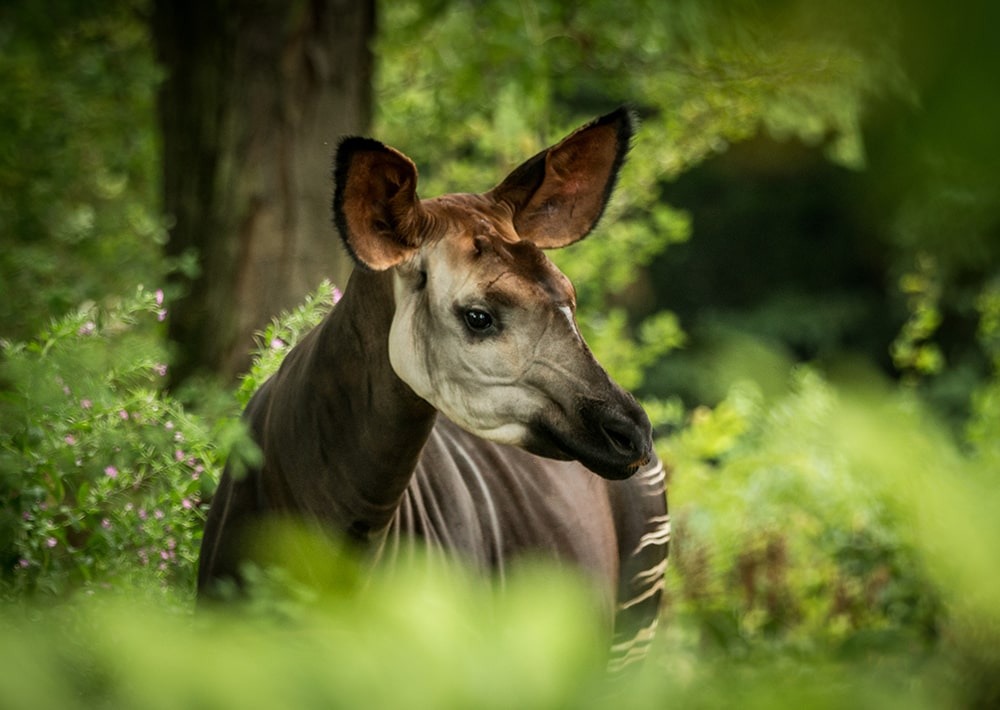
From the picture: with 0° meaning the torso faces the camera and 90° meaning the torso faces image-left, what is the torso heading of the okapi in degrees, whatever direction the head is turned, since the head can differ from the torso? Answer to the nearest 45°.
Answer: approximately 45°

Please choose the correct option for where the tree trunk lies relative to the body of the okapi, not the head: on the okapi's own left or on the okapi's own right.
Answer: on the okapi's own right
